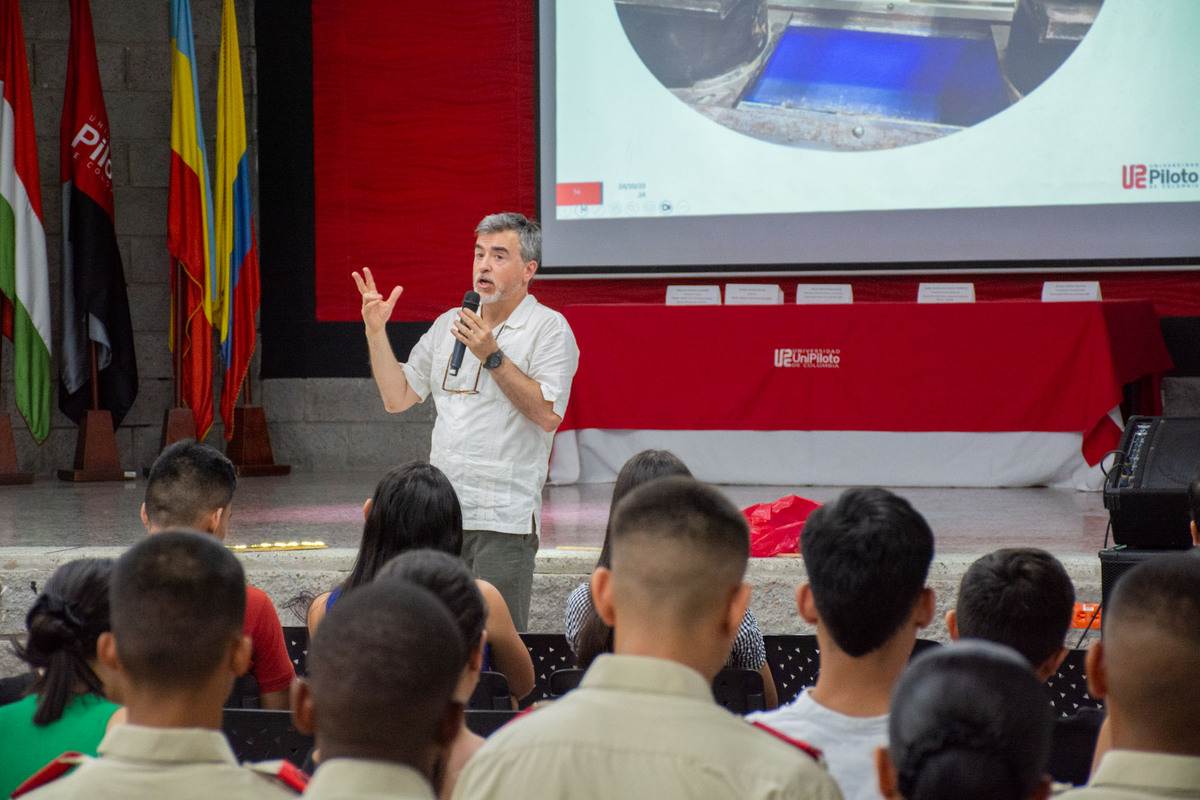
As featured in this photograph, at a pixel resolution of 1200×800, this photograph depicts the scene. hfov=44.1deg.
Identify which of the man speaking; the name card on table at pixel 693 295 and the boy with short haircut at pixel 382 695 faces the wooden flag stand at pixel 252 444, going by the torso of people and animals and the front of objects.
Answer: the boy with short haircut

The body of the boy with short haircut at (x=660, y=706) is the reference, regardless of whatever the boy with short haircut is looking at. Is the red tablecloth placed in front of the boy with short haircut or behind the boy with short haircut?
in front

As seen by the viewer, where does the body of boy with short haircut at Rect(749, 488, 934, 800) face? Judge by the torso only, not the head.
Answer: away from the camera

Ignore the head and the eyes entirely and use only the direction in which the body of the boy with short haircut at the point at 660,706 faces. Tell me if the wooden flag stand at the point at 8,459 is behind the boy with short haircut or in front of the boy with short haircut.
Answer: in front

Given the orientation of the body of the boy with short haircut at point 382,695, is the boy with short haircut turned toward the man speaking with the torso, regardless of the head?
yes

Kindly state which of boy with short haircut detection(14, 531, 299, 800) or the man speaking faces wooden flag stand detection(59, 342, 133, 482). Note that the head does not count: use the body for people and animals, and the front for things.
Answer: the boy with short haircut

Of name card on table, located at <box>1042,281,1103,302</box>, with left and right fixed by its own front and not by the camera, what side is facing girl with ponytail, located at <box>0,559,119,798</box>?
front

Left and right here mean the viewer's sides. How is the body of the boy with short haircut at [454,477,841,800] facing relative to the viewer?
facing away from the viewer

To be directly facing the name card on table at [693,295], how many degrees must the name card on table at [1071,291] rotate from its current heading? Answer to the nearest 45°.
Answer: approximately 90° to its right

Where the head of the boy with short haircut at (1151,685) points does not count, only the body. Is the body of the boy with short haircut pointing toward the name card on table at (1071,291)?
yes

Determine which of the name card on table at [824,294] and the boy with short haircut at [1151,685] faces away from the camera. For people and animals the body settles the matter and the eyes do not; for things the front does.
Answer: the boy with short haircut

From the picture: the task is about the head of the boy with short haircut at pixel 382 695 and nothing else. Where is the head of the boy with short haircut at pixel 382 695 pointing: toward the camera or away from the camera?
away from the camera

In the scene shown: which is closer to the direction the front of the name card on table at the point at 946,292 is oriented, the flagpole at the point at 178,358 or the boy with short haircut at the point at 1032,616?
the boy with short haircut

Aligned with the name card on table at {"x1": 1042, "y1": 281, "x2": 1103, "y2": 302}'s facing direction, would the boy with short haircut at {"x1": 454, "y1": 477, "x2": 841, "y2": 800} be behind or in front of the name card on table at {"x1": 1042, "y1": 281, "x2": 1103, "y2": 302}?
in front

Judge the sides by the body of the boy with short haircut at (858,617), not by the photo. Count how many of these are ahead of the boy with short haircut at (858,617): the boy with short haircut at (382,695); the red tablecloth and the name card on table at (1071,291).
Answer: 2

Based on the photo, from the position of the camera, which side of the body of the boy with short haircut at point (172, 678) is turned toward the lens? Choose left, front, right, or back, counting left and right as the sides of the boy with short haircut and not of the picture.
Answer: back

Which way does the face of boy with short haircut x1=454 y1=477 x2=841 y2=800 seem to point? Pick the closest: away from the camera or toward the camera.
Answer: away from the camera

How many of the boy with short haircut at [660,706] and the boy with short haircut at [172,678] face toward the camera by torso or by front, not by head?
0
